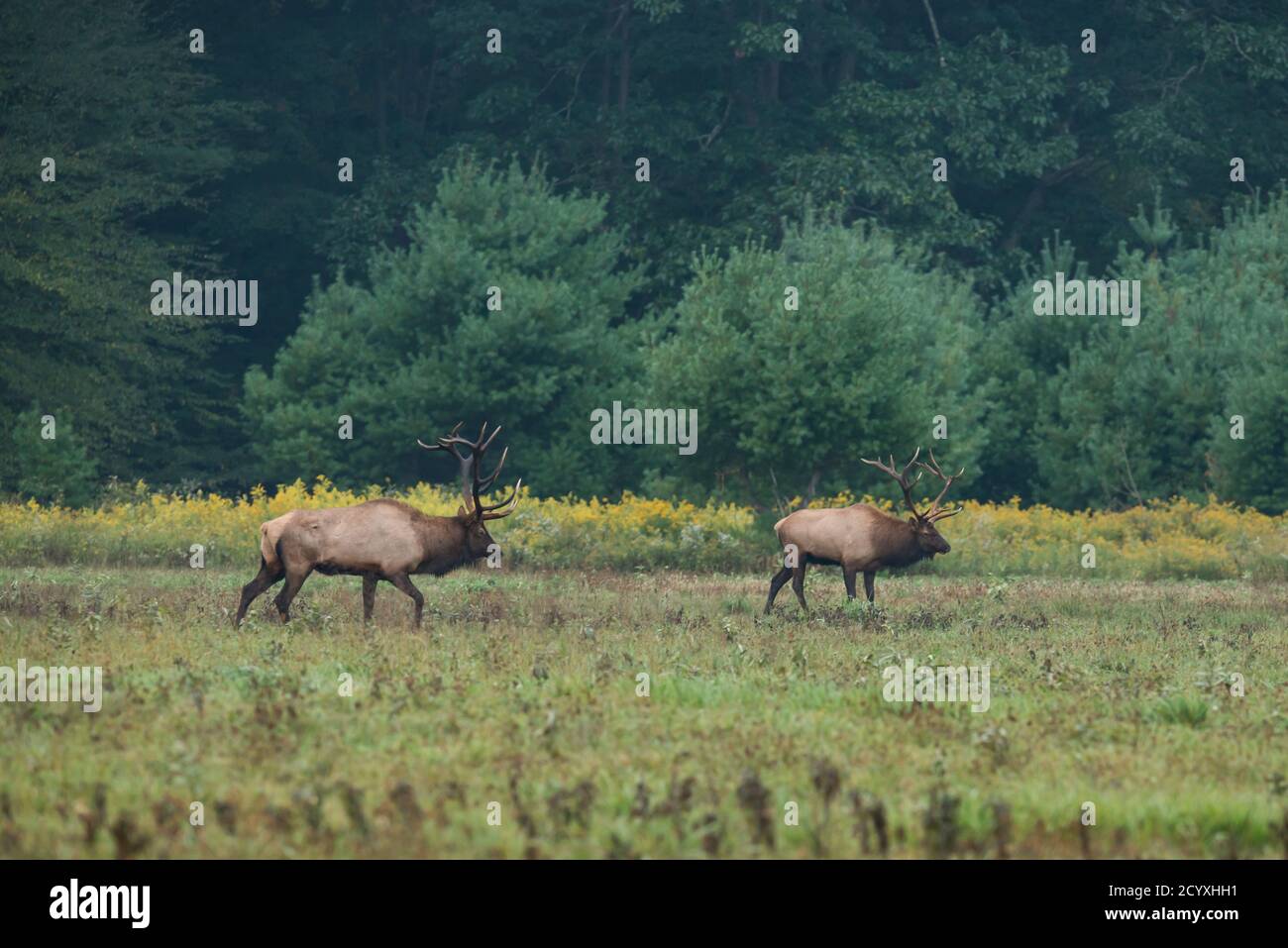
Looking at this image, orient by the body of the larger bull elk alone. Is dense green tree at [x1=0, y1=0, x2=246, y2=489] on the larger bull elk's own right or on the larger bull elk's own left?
on the larger bull elk's own left

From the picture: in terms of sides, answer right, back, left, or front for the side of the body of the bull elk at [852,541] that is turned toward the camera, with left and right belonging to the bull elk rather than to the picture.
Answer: right

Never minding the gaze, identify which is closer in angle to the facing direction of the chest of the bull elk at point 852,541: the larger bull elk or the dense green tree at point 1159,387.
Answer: the dense green tree

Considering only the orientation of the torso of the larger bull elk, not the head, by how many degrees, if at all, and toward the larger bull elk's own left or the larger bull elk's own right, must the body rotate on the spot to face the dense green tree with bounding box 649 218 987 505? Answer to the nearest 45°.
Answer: approximately 45° to the larger bull elk's own left

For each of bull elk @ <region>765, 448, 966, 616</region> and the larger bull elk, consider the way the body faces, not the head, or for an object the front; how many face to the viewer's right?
2

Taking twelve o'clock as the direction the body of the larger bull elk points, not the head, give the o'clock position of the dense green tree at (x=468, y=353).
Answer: The dense green tree is roughly at 9 o'clock from the larger bull elk.

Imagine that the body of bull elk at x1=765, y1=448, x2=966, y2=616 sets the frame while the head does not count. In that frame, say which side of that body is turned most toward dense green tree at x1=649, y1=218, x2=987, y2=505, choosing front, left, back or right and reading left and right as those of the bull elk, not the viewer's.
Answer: left

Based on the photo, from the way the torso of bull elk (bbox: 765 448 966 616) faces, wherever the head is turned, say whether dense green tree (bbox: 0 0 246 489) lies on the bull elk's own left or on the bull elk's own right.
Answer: on the bull elk's own left

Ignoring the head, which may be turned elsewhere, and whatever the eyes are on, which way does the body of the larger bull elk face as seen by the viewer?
to the viewer's right

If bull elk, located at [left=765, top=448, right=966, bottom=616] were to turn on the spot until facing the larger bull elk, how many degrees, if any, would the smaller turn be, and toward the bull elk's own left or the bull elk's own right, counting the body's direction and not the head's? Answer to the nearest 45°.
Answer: approximately 135° to the bull elk's own right
